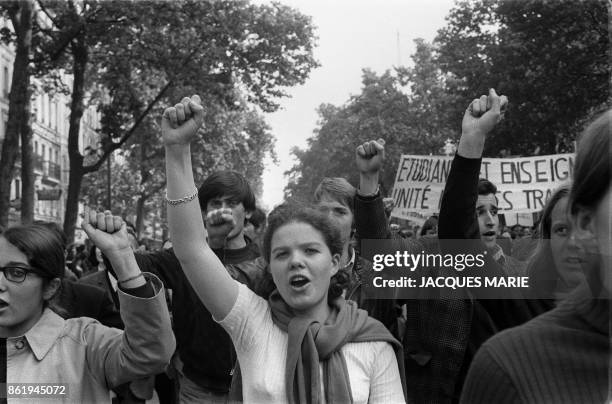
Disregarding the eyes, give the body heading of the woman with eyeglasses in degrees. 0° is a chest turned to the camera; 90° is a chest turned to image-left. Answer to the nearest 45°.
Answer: approximately 45°

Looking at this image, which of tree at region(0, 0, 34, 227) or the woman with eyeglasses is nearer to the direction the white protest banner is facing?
the woman with eyeglasses

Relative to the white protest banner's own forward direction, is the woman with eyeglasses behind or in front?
in front

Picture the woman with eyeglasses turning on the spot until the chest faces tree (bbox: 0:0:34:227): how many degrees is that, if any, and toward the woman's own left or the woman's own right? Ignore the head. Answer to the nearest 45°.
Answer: approximately 135° to the woman's own right

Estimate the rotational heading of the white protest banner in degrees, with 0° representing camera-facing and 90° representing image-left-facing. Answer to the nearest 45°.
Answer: approximately 0°

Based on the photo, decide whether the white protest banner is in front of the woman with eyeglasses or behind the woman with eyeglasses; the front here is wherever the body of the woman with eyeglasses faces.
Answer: behind

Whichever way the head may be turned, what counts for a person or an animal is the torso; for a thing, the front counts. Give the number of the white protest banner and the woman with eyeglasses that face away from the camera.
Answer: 0

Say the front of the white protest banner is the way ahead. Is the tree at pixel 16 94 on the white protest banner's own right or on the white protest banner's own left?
on the white protest banner's own right
